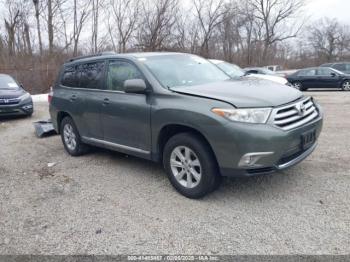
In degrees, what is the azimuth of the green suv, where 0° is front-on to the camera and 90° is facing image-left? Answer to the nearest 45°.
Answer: approximately 315°

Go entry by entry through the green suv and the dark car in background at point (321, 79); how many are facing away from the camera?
0

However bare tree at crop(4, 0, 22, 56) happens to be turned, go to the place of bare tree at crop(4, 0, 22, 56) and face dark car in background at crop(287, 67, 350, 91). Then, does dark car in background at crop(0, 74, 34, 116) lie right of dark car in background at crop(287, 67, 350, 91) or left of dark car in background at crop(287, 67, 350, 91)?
right

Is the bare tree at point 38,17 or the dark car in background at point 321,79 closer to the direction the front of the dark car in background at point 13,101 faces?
the dark car in background

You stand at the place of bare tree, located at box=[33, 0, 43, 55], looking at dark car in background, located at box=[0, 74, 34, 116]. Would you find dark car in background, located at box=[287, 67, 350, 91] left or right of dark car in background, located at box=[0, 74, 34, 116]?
left

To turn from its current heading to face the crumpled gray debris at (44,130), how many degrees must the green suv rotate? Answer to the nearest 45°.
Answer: approximately 180°

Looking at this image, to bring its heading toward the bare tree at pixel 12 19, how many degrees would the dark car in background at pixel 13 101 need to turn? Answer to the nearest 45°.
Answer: approximately 135° to its left

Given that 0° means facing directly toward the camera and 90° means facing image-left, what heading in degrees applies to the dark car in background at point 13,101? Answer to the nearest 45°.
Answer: approximately 315°
